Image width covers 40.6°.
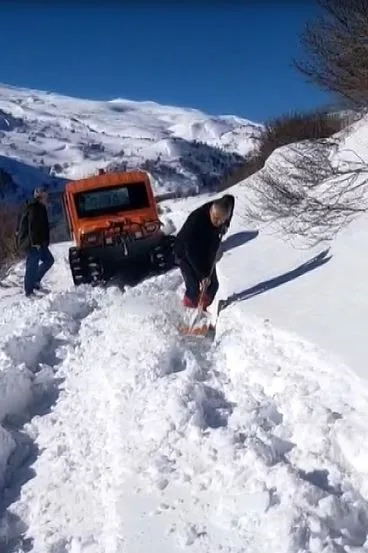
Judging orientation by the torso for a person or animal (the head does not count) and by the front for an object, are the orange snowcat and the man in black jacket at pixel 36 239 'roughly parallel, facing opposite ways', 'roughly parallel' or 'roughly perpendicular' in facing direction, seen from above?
roughly perpendicular

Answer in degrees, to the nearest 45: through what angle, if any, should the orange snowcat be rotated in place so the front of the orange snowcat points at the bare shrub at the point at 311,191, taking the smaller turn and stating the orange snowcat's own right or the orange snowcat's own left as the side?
approximately 90° to the orange snowcat's own left

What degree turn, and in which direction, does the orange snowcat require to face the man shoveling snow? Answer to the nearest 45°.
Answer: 0° — it already faces them

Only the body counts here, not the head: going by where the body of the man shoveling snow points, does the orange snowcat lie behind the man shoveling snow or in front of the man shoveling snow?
behind

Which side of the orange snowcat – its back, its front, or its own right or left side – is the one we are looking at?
front

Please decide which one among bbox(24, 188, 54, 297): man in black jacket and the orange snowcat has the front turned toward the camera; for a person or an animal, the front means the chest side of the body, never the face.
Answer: the orange snowcat

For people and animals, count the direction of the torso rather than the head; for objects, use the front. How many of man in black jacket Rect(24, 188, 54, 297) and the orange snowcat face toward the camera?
1
